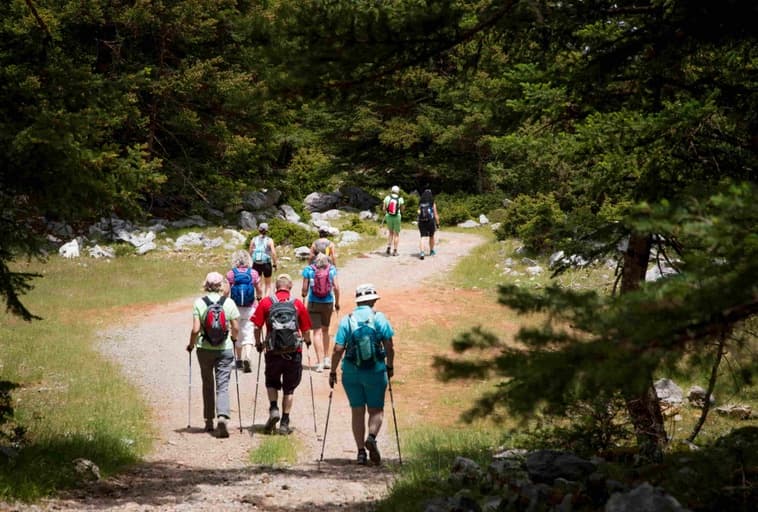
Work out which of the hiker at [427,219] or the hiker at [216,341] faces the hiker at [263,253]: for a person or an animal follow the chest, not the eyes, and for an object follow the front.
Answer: the hiker at [216,341]

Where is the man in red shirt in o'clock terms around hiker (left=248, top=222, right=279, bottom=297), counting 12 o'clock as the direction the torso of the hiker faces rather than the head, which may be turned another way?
The man in red shirt is roughly at 6 o'clock from the hiker.

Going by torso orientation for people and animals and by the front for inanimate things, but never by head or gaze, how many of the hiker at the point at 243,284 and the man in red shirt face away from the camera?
2

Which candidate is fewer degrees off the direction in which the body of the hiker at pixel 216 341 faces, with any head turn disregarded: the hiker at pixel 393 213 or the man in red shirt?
the hiker

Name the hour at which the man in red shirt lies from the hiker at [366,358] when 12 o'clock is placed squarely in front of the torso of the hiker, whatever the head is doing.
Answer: The man in red shirt is roughly at 11 o'clock from the hiker.

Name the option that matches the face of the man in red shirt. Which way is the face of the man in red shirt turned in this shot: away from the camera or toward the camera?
away from the camera

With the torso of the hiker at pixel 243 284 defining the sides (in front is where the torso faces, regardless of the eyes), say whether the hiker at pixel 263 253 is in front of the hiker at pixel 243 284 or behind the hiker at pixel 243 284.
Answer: in front

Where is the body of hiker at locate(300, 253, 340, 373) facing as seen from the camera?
away from the camera

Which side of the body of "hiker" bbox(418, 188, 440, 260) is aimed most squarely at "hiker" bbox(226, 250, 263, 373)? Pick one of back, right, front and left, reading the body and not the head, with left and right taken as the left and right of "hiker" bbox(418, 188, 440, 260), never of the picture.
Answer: back

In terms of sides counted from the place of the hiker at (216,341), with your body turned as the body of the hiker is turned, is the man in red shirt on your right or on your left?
on your right

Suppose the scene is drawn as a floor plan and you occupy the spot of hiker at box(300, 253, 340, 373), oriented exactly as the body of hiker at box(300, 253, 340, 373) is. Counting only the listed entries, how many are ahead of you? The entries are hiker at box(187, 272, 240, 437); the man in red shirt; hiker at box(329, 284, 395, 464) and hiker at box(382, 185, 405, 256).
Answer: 1

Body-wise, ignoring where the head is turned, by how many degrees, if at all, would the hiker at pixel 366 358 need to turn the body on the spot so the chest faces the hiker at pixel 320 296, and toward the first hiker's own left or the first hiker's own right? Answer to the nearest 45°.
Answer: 0° — they already face them

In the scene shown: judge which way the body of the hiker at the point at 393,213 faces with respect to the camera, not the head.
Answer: away from the camera
